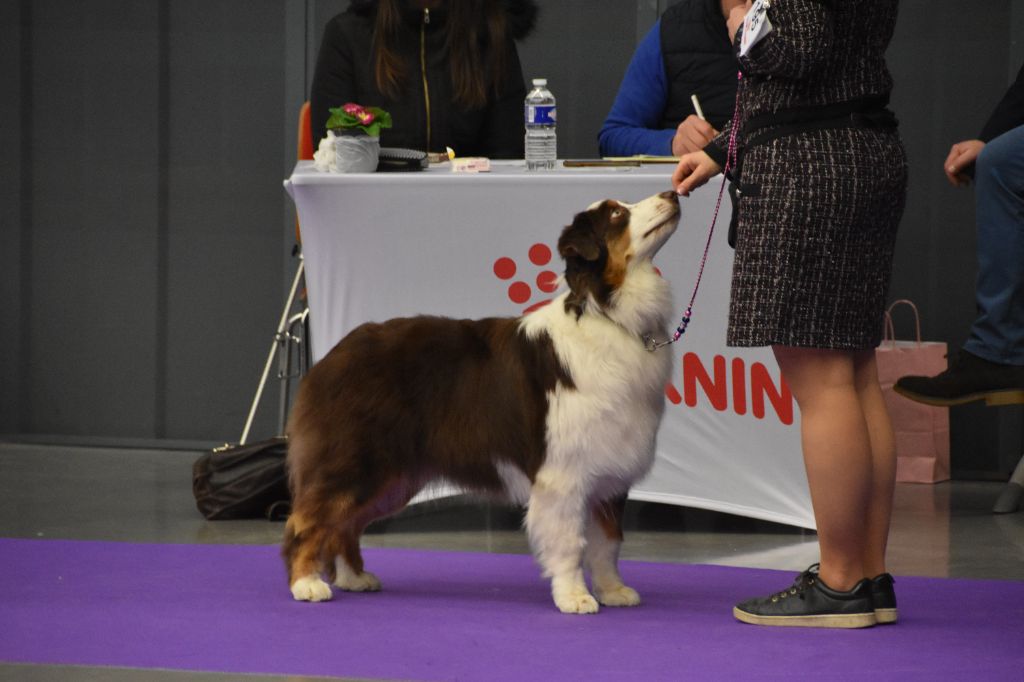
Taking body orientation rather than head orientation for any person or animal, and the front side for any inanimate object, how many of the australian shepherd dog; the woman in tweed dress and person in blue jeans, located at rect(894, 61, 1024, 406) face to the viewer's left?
2

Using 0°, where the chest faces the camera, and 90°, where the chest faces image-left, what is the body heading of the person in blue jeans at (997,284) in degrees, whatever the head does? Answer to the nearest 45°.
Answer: approximately 90°

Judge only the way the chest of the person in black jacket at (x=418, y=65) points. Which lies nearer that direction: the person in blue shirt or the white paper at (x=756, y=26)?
the white paper

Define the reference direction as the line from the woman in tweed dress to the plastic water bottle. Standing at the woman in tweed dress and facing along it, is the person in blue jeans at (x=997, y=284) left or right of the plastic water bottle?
right

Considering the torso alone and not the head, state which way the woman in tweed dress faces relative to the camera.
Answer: to the viewer's left

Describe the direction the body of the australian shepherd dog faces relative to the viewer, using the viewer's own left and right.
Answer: facing to the right of the viewer

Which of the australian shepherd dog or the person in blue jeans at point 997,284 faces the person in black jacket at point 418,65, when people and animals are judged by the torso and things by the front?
the person in blue jeans at point 997,284

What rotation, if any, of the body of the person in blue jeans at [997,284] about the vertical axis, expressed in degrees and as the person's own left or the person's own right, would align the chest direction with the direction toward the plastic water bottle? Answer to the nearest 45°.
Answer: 0° — they already face it

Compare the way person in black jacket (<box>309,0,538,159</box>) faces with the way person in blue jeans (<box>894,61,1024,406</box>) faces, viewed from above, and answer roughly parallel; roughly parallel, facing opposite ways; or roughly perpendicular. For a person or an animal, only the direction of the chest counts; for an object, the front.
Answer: roughly perpendicular

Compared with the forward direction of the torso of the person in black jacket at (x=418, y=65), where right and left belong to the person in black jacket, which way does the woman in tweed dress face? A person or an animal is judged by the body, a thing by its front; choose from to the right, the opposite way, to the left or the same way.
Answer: to the right

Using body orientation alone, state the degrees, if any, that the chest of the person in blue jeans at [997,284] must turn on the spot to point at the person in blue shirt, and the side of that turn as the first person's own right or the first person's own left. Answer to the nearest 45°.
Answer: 0° — they already face them

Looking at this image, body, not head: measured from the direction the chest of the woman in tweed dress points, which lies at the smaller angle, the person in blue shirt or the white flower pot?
the white flower pot
